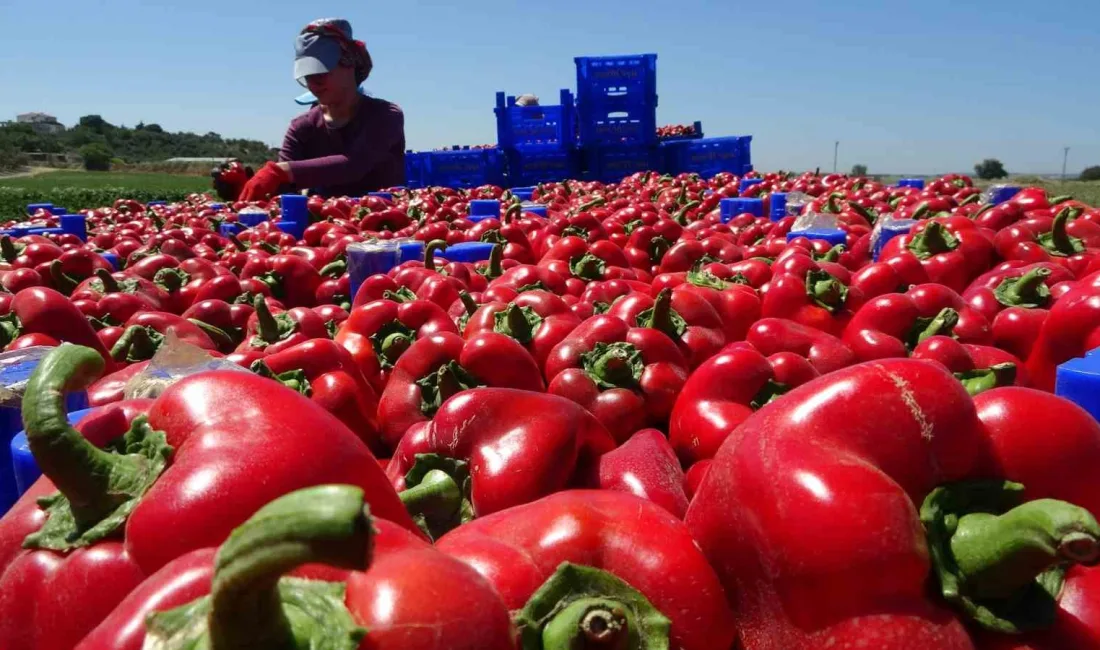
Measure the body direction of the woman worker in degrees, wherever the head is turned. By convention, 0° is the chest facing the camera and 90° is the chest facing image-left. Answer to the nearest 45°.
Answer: approximately 45°

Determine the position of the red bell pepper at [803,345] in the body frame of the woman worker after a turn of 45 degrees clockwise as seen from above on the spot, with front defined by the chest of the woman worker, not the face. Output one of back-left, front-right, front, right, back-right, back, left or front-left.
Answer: left

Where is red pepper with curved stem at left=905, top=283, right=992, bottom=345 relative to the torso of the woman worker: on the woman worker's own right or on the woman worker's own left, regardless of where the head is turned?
on the woman worker's own left

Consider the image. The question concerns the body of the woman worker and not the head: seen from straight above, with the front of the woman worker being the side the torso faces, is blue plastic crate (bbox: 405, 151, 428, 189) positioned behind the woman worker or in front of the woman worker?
behind

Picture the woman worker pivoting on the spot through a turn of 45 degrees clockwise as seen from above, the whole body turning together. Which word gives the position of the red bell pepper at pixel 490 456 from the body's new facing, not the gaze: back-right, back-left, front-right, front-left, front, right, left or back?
left

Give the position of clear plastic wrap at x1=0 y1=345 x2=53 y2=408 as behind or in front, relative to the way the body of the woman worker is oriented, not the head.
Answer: in front

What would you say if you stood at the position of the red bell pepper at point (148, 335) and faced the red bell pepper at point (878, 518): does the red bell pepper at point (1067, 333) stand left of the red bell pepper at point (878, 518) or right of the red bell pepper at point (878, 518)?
left

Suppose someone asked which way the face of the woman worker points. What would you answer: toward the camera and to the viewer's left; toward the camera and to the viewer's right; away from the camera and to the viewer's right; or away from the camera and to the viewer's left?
toward the camera and to the viewer's left

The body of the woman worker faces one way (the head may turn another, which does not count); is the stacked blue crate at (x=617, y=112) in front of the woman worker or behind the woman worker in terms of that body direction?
behind

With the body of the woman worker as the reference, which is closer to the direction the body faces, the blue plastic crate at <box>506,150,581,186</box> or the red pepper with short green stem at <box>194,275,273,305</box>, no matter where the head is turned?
the red pepper with short green stem

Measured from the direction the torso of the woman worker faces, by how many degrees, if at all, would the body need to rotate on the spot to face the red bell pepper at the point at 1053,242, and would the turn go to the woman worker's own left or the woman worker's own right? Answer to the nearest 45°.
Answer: approximately 90° to the woman worker's own left

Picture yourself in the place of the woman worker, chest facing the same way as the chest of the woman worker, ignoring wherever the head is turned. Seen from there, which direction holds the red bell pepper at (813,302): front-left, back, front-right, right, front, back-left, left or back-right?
front-left

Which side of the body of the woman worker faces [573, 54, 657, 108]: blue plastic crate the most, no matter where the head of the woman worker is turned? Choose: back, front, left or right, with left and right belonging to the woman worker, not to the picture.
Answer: back

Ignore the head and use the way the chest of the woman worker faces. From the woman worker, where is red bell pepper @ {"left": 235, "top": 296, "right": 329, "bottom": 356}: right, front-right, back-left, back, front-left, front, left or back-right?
front-left

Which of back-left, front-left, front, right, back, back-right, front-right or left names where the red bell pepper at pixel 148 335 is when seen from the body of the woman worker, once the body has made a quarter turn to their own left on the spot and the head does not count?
front-right

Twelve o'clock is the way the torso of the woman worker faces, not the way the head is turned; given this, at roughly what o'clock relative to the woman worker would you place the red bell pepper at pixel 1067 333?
The red bell pepper is roughly at 10 o'clock from the woman worker.

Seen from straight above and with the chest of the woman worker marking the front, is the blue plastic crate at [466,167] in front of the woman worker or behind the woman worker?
behind
